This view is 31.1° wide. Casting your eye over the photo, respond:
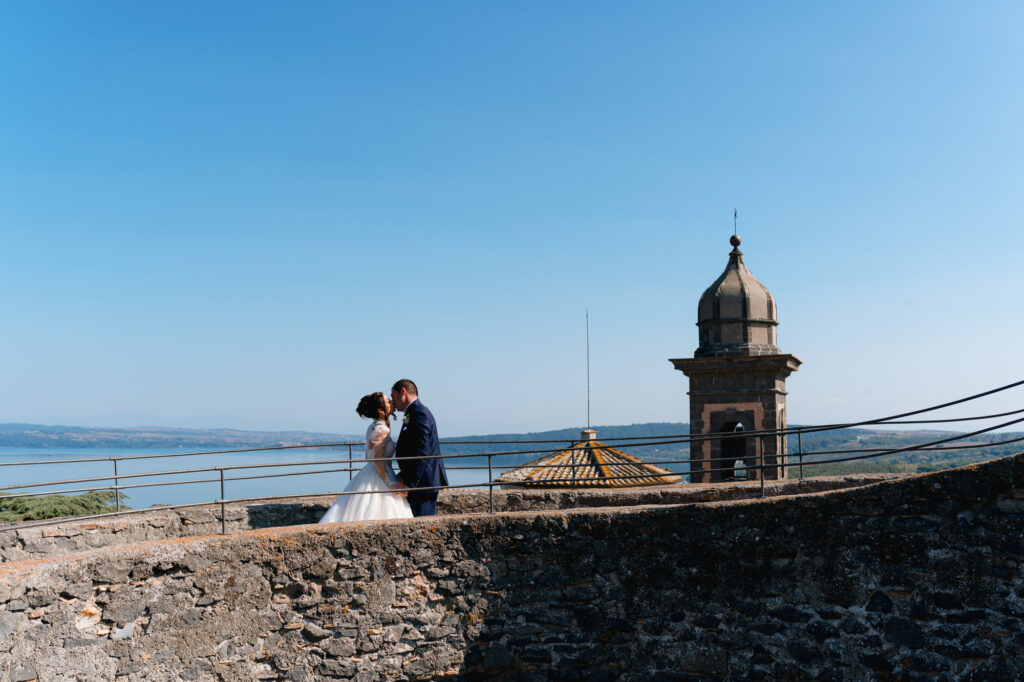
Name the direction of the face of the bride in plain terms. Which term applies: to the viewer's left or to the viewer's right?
to the viewer's right

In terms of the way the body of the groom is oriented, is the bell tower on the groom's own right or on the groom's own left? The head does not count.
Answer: on the groom's own right

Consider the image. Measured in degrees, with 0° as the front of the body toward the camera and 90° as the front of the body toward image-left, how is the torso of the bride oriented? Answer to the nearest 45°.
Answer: approximately 270°

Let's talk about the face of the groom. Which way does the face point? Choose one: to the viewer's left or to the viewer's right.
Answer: to the viewer's left

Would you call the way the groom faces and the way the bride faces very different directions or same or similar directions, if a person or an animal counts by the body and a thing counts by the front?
very different directions

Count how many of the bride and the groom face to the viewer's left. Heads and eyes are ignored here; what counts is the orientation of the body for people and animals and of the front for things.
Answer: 1

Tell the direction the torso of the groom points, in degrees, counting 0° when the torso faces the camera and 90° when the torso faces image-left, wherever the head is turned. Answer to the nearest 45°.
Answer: approximately 90°
